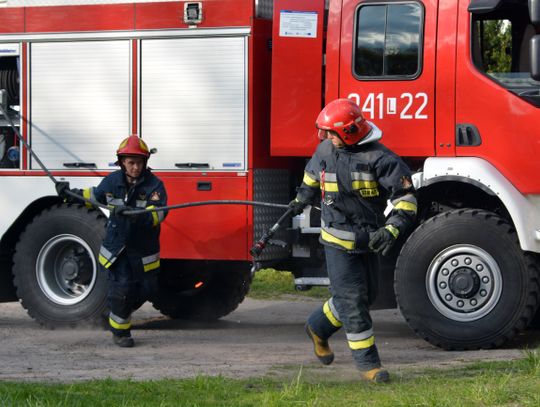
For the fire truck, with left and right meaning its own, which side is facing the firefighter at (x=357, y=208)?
right

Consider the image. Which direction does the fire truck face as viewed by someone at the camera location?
facing to the right of the viewer
